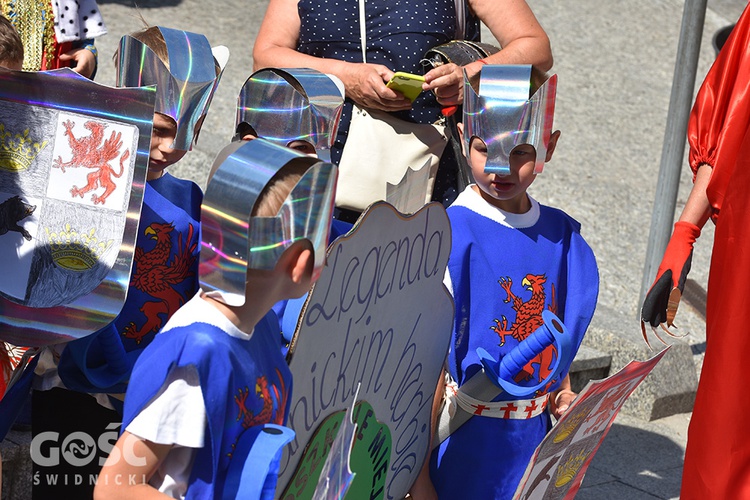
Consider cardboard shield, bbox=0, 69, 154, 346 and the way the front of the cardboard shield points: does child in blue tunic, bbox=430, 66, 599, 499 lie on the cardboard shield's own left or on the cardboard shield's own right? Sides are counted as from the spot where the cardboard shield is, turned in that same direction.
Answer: on the cardboard shield's own left

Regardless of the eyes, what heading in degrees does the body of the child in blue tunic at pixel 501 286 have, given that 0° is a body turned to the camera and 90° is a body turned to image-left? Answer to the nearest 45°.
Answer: approximately 0°

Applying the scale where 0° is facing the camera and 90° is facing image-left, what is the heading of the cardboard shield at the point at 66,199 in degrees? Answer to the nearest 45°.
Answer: approximately 0°

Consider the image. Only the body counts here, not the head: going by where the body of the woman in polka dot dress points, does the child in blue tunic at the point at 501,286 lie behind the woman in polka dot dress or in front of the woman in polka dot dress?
in front

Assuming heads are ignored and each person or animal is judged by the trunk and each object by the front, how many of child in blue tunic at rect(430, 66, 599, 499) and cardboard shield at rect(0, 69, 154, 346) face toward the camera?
2

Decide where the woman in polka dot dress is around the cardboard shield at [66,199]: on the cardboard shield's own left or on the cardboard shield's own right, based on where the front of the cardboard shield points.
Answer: on the cardboard shield's own left
